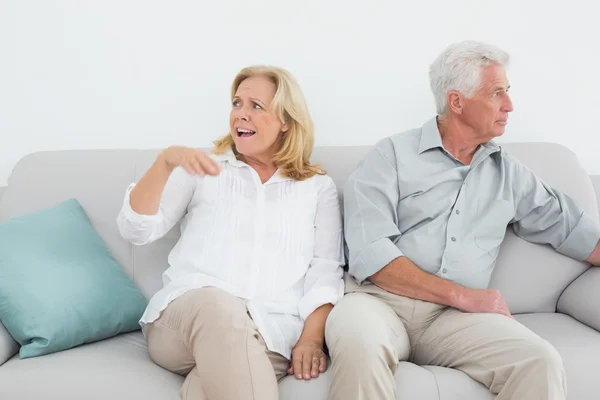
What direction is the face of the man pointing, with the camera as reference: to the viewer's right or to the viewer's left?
to the viewer's right

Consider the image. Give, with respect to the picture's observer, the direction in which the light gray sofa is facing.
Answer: facing the viewer

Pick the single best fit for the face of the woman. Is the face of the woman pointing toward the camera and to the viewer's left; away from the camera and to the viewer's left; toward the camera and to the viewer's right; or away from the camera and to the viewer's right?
toward the camera and to the viewer's left
